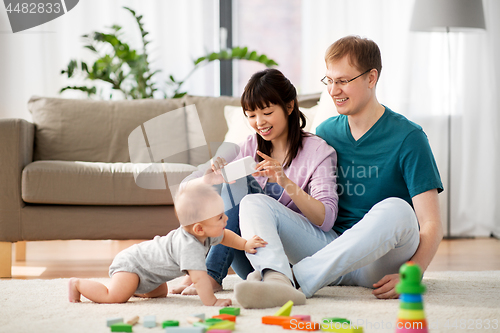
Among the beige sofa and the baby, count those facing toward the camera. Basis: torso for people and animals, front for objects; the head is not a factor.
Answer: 1

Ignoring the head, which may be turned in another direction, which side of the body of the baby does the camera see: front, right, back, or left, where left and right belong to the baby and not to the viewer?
right

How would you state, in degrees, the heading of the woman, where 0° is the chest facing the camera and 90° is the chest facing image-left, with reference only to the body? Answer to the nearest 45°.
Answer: approximately 45°

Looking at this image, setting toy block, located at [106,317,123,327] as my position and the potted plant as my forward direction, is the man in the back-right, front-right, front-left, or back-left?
front-right

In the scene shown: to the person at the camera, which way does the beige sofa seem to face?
facing the viewer

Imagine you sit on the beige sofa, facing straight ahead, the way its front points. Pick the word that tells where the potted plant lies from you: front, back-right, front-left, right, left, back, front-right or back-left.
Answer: back

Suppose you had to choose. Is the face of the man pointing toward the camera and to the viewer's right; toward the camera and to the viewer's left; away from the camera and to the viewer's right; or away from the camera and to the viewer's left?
toward the camera and to the viewer's left

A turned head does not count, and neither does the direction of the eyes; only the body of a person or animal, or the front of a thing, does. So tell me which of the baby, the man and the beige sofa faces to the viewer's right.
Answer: the baby

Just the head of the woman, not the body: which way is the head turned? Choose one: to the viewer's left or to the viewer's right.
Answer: to the viewer's left
